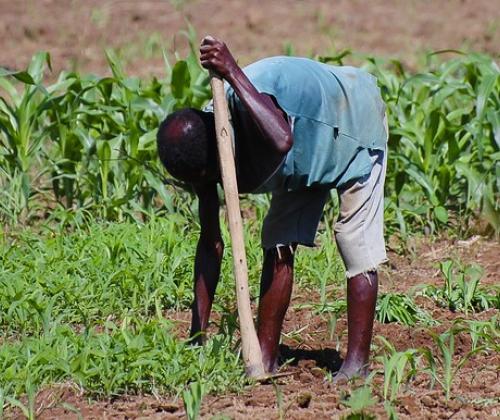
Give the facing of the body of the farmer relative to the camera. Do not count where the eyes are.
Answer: to the viewer's left
